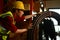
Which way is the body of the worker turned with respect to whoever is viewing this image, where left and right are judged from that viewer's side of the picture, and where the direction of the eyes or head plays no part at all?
facing to the right of the viewer
